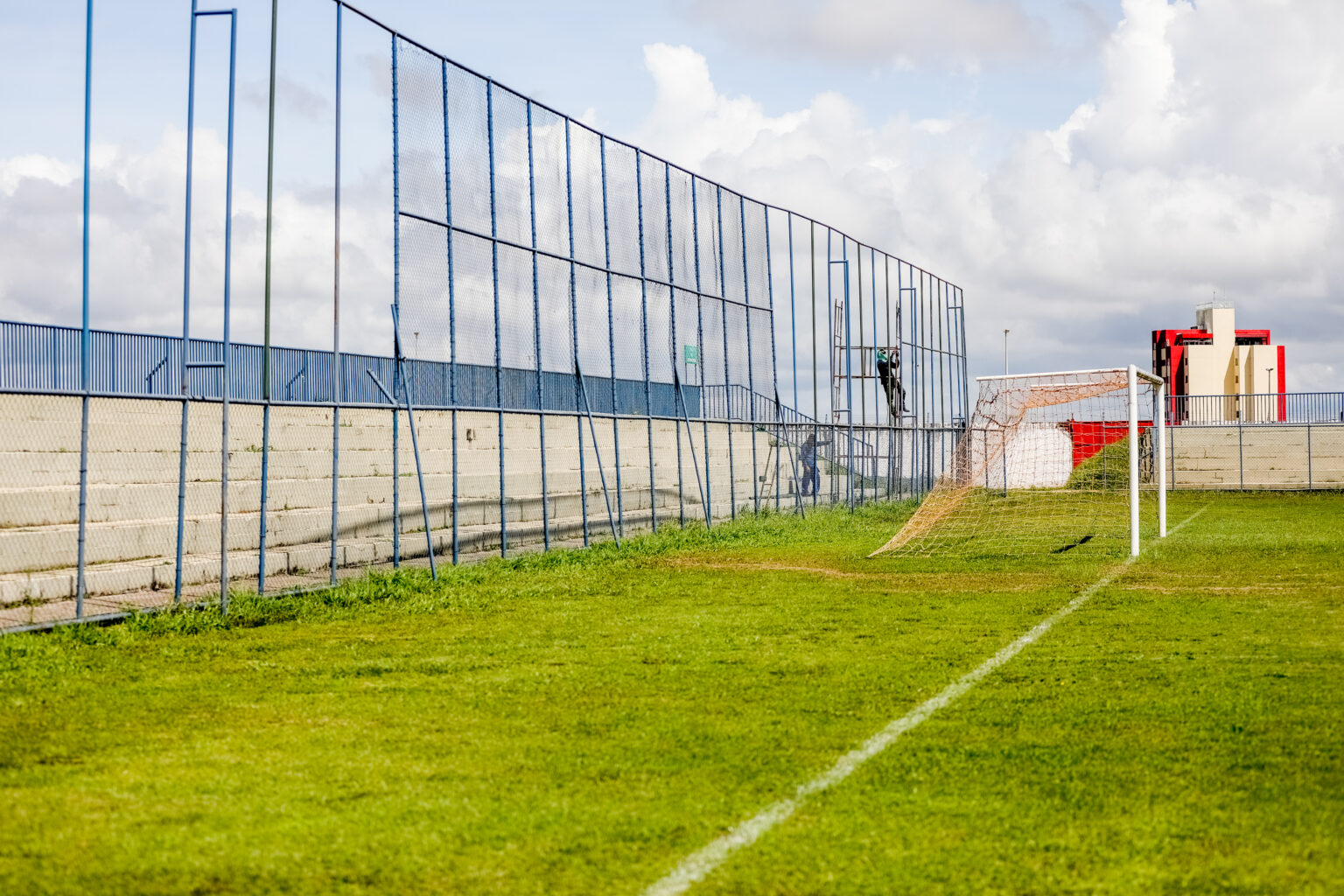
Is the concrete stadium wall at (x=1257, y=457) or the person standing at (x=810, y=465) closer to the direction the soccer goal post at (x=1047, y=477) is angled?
the concrete stadium wall

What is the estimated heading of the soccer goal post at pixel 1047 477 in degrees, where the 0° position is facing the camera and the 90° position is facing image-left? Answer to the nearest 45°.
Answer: approximately 270°

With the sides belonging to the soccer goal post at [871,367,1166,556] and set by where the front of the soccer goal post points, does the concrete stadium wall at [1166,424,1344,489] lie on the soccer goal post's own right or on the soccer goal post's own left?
on the soccer goal post's own left

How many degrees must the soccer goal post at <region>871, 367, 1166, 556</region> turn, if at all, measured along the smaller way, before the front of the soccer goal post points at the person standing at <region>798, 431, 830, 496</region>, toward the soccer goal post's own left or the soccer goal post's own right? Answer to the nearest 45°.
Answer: approximately 135° to the soccer goal post's own left

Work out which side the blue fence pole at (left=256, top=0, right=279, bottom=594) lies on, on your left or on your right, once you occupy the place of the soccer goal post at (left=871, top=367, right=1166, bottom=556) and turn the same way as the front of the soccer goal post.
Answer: on your right

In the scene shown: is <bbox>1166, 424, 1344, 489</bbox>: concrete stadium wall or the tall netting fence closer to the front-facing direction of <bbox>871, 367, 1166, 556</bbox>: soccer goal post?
the concrete stadium wall
